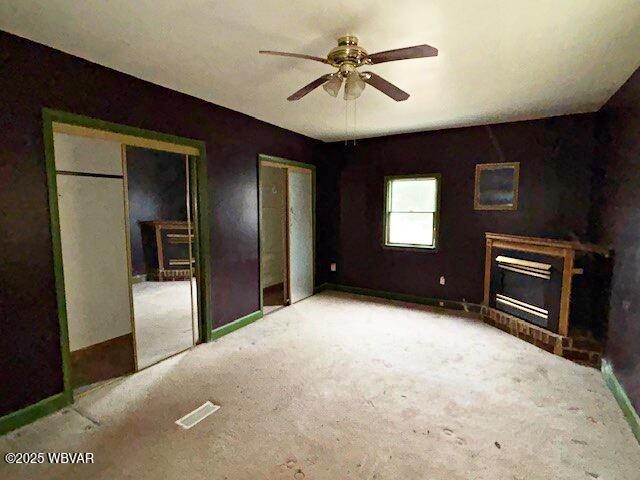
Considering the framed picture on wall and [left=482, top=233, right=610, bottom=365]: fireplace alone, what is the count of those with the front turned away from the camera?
0

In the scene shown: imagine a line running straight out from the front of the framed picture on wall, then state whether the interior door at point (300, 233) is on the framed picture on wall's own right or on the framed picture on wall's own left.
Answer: on the framed picture on wall's own right

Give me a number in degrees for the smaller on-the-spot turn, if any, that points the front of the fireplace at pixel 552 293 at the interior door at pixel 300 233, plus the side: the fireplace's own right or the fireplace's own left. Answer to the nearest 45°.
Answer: approximately 45° to the fireplace's own right

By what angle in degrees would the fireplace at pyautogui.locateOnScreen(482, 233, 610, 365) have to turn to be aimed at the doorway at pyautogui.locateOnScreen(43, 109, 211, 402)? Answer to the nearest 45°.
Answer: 0° — it already faces it

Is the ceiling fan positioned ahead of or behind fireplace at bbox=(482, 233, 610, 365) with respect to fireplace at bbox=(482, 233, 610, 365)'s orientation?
ahead

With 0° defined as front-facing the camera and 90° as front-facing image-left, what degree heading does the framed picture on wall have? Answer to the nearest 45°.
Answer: approximately 0°

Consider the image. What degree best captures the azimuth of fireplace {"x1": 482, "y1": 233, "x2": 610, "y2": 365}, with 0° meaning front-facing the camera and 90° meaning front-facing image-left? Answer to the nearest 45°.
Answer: approximately 45°

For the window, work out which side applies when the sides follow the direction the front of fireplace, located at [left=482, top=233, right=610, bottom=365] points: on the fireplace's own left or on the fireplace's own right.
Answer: on the fireplace's own right

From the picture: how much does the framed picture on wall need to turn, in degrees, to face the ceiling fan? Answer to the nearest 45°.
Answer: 0° — it already faces it
